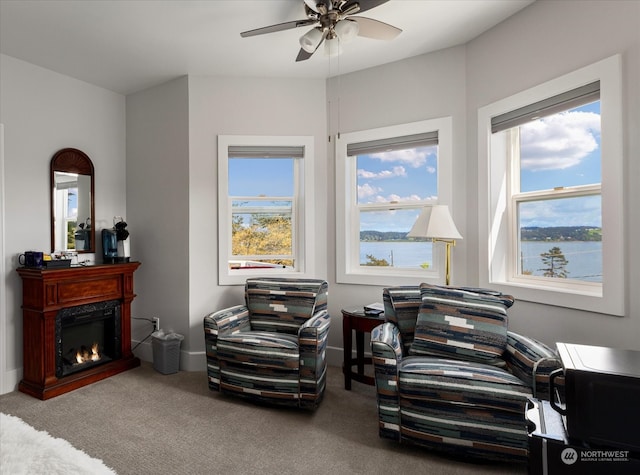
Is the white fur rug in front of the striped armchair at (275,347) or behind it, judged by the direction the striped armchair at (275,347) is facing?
in front

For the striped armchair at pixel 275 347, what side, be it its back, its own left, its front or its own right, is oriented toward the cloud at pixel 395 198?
back

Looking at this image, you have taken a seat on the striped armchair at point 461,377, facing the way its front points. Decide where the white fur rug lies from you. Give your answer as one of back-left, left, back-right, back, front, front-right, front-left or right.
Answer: front-right

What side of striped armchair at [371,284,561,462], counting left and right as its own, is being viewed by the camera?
front

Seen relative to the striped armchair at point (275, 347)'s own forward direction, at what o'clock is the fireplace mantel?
The fireplace mantel is roughly at 2 o'clock from the striped armchair.

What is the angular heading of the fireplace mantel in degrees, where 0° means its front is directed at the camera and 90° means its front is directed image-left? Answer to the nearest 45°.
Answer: approximately 315°

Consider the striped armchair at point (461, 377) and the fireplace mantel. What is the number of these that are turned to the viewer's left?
0

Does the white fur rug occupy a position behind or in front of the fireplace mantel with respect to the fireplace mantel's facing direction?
in front

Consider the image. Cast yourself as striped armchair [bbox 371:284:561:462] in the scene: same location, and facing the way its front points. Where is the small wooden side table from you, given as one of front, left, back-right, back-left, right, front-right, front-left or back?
back-right

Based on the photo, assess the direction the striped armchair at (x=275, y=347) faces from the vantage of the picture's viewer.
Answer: facing the viewer and to the left of the viewer
